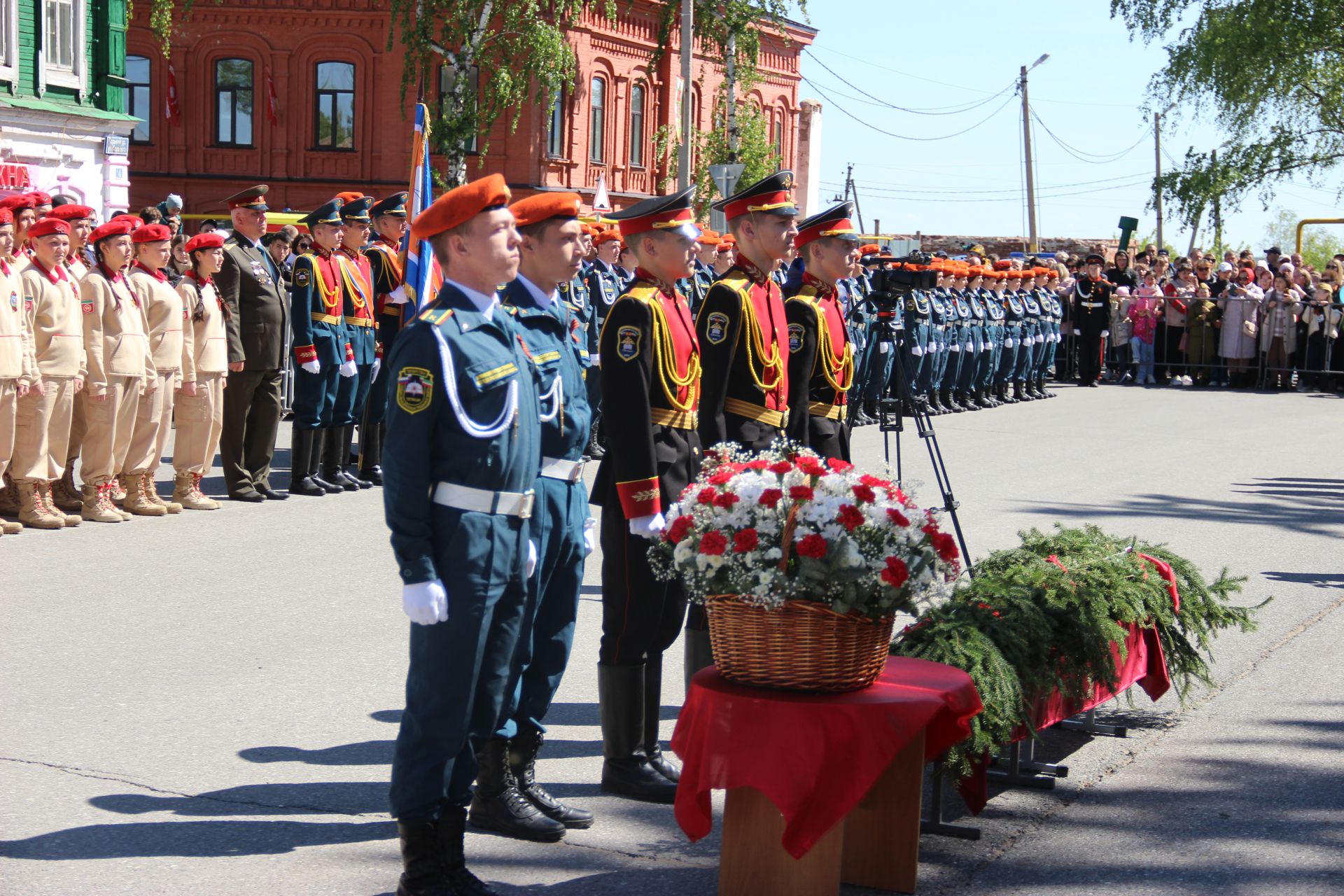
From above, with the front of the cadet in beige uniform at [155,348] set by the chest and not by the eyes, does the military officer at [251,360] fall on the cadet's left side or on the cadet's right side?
on the cadet's left side

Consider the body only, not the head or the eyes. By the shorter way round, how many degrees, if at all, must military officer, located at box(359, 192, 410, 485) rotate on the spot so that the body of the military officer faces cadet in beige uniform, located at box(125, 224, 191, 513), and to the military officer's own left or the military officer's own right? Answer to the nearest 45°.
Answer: approximately 90° to the military officer's own right

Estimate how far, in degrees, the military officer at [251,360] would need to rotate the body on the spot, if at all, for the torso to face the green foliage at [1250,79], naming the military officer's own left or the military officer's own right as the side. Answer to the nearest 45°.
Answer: approximately 90° to the military officer's own left

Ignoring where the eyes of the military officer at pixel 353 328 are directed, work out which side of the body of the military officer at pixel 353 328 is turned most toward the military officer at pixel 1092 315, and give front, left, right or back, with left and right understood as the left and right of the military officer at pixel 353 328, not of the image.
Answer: left

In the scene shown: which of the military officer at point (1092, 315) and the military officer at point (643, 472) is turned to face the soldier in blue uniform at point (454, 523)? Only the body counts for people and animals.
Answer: the military officer at point (1092, 315)

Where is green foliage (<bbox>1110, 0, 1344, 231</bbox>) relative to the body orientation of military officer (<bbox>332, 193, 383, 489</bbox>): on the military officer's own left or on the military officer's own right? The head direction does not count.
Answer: on the military officer's own left

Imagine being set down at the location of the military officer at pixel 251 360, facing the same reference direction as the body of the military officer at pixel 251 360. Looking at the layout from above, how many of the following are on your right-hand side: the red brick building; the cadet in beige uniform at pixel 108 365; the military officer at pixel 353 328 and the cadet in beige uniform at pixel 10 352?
2

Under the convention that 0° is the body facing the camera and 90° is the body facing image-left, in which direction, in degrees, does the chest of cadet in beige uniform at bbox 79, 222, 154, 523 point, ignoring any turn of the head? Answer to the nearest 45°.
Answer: approximately 315°

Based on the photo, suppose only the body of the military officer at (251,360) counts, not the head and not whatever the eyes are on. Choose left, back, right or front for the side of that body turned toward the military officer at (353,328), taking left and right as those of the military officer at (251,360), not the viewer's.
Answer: left
